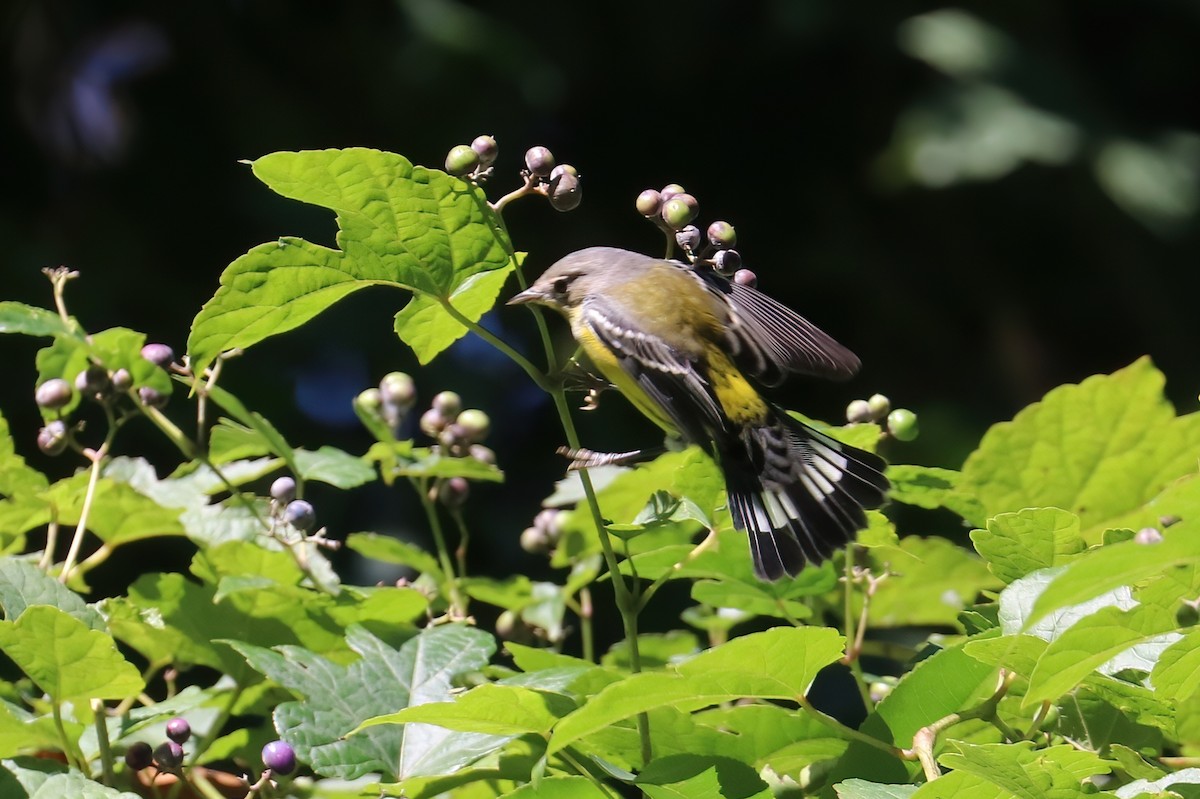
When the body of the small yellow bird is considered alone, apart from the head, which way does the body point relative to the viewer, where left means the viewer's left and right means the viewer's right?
facing away from the viewer and to the left of the viewer
